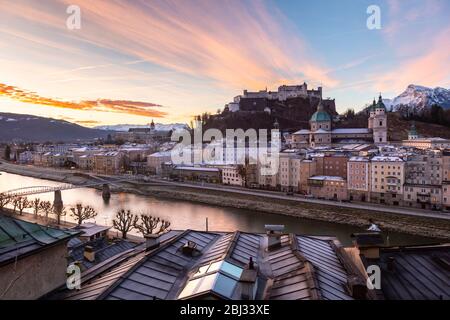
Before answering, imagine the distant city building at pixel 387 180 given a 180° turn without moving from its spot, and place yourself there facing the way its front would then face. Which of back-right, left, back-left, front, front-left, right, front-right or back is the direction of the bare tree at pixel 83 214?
back-left

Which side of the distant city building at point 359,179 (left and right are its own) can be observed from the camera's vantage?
front

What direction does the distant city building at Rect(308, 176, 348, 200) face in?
toward the camera

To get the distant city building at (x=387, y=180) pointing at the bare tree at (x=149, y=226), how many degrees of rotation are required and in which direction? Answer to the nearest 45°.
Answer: approximately 45° to its right

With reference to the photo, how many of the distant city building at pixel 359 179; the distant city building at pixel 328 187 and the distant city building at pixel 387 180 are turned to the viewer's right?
0

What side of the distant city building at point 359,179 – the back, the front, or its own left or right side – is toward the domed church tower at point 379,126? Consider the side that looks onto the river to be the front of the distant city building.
back

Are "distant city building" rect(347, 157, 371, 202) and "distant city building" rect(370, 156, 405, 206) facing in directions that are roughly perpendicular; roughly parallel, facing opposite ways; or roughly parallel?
roughly parallel

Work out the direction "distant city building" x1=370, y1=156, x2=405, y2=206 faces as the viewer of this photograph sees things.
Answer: facing the viewer
